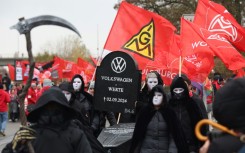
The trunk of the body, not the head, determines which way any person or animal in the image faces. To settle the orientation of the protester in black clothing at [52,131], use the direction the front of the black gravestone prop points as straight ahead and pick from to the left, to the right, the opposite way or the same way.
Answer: the same way

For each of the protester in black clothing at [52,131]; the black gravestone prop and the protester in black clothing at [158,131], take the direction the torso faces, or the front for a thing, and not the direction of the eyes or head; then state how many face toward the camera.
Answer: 3

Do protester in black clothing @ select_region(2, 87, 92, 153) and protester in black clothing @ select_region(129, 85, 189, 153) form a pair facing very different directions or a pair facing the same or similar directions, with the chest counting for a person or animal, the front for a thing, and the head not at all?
same or similar directions

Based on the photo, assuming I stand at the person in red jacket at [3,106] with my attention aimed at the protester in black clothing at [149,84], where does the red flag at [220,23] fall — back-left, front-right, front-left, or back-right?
front-left

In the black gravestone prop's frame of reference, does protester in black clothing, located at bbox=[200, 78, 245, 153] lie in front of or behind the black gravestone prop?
in front

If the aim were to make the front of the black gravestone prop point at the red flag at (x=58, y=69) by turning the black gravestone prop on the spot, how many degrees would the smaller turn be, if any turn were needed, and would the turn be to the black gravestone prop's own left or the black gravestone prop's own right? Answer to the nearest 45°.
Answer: approximately 180°

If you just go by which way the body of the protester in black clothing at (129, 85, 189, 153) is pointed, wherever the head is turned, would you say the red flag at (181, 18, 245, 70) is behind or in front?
behind

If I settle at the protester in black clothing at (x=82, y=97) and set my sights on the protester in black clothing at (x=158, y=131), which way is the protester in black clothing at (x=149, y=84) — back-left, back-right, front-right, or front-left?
front-left

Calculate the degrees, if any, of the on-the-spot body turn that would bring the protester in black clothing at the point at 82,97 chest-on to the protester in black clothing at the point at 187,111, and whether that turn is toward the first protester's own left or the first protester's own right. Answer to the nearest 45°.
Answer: approximately 90° to the first protester's own left

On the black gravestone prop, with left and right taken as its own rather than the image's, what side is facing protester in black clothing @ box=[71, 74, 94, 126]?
right

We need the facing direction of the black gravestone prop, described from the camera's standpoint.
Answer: facing the viewer

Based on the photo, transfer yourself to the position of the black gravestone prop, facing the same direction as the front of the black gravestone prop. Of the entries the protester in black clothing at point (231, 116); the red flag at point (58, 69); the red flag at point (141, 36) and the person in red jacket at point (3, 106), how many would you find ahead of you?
1

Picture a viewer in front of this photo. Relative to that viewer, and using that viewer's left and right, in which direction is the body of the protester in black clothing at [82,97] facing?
facing the viewer and to the left of the viewer
